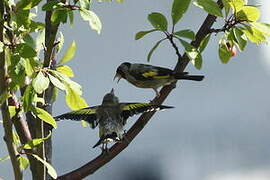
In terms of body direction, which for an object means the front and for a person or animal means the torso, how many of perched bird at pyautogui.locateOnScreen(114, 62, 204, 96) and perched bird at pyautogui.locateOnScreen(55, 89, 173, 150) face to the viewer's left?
1

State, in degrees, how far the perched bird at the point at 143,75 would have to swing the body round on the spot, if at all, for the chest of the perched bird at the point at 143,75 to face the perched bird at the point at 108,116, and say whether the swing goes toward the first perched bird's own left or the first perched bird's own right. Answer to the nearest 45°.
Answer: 0° — it already faces it

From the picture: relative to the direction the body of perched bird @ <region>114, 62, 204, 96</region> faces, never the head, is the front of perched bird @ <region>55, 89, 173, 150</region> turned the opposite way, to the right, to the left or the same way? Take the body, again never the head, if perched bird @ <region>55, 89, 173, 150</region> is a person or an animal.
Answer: to the right

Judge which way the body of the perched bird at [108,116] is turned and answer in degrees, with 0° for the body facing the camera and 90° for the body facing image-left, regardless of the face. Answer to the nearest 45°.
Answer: approximately 180°

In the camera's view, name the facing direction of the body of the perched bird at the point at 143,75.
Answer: to the viewer's left
